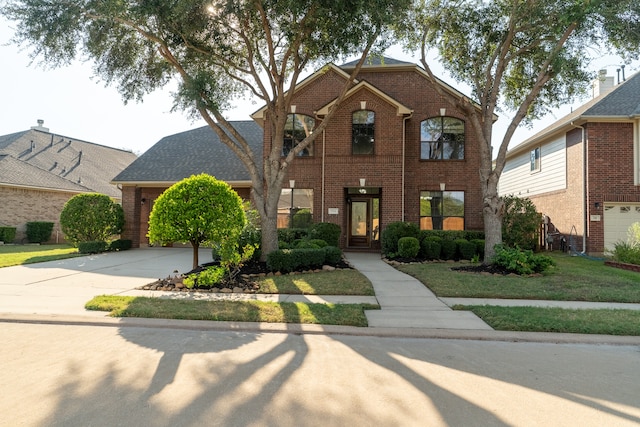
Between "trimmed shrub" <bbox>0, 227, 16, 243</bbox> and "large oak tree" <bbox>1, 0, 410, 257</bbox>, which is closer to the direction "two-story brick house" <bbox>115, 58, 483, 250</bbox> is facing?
the large oak tree

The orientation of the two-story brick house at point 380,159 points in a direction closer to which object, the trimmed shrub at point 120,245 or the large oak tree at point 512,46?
the large oak tree

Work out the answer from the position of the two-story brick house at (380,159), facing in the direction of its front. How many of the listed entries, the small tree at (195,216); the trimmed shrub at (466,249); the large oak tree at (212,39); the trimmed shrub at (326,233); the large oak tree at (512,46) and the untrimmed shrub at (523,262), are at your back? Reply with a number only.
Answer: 0

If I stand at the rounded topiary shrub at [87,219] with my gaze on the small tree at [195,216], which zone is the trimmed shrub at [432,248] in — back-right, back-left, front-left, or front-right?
front-left

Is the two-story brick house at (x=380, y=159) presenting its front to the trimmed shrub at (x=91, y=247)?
no

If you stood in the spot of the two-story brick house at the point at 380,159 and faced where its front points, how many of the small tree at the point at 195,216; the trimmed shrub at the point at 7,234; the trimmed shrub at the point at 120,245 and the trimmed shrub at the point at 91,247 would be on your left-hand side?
0

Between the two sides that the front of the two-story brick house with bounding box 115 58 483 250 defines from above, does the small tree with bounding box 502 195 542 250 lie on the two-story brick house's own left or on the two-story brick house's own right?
on the two-story brick house's own left

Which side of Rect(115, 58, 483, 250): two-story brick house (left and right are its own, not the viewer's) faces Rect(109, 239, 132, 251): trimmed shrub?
right

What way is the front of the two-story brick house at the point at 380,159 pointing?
toward the camera

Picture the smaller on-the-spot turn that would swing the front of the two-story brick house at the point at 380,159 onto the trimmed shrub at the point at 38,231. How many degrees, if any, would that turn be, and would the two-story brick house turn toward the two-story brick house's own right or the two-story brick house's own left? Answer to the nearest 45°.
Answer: approximately 90° to the two-story brick house's own right

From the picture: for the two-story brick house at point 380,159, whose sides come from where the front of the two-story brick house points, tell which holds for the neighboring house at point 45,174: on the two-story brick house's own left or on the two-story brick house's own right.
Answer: on the two-story brick house's own right

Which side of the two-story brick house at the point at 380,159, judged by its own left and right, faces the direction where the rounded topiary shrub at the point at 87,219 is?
right

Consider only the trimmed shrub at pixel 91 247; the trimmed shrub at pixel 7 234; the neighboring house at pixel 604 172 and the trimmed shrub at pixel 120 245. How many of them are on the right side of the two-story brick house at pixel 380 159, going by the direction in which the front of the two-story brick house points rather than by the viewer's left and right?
3

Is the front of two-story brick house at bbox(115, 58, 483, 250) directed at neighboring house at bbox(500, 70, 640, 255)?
no
